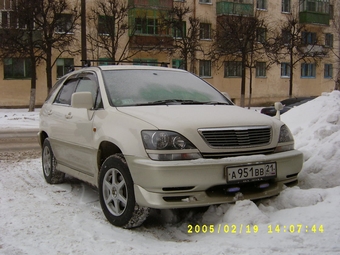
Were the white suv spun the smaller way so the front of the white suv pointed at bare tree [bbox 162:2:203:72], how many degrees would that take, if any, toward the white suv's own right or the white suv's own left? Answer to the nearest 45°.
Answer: approximately 135° to the white suv's own left

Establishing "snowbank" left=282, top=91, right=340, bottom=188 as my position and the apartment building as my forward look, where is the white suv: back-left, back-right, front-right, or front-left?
back-left

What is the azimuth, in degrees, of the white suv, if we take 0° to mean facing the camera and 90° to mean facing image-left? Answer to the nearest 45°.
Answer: approximately 315°

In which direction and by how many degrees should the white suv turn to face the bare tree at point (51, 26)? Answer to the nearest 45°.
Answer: approximately 135° to its left

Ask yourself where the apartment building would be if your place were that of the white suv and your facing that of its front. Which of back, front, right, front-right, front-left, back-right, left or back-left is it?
back-left

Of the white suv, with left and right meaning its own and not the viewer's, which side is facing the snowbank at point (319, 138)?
left

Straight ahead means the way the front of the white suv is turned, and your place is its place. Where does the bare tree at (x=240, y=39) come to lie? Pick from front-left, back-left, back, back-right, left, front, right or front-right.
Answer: back-left
